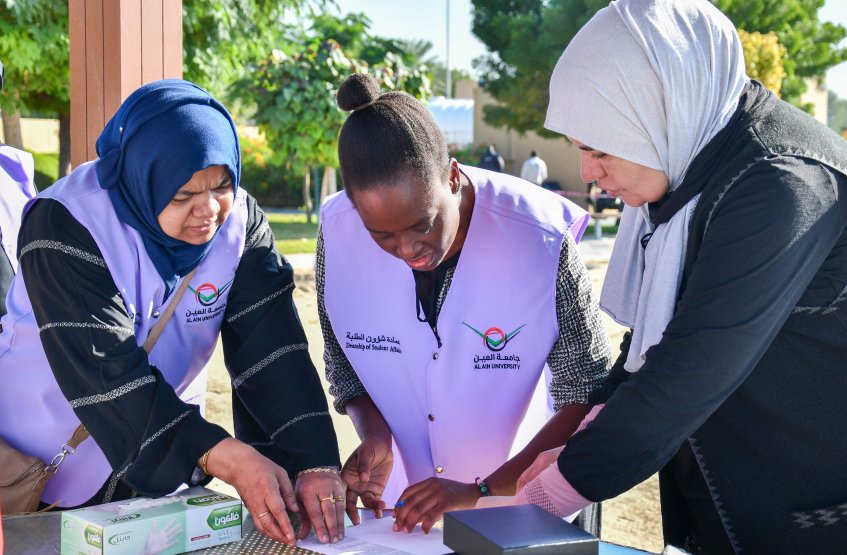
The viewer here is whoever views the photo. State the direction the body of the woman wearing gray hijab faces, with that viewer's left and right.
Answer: facing to the left of the viewer

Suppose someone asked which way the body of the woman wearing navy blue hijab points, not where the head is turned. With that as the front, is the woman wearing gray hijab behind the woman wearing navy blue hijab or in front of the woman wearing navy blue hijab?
in front

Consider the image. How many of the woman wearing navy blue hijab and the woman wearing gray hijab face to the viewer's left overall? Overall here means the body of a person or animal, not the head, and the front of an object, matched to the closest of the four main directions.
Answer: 1

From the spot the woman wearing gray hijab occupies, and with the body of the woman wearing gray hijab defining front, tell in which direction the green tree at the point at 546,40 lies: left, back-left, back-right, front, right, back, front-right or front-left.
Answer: right

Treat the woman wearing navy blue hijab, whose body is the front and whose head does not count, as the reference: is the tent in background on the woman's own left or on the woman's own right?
on the woman's own left

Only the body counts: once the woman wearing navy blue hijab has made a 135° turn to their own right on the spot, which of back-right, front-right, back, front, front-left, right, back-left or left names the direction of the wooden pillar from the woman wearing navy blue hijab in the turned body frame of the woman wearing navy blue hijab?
right

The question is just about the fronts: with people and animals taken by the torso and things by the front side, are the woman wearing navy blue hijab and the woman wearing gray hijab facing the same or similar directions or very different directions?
very different directions

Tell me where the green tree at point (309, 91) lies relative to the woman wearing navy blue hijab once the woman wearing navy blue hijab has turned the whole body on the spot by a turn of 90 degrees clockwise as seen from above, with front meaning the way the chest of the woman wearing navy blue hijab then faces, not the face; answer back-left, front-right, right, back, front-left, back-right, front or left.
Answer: back-right

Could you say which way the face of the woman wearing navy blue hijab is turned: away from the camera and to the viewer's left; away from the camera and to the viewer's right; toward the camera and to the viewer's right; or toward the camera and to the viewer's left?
toward the camera and to the viewer's right

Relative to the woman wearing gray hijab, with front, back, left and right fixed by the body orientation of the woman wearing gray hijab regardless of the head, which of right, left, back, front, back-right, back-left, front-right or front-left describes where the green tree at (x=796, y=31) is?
right

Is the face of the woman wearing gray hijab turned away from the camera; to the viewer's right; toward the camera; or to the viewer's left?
to the viewer's left
